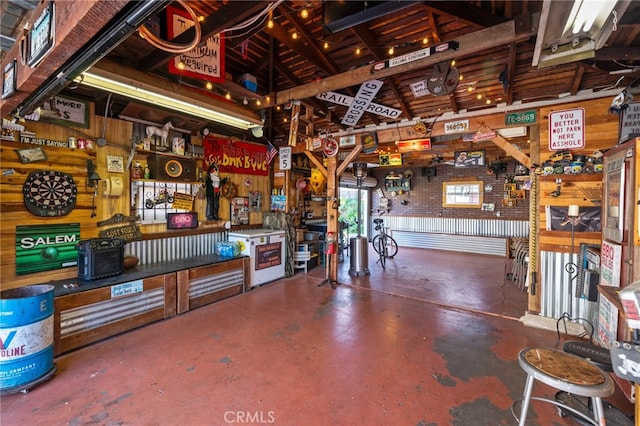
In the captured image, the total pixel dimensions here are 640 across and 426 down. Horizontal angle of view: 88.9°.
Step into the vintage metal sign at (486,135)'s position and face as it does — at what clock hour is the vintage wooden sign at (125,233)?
the vintage wooden sign at (125,233) is roughly at 2 o'clock from the vintage metal sign at (486,135).

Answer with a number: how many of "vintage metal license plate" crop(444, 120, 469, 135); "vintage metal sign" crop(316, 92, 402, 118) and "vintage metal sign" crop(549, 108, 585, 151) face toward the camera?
3

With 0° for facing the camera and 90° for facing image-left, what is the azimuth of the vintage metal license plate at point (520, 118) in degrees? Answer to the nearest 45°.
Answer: approximately 0°

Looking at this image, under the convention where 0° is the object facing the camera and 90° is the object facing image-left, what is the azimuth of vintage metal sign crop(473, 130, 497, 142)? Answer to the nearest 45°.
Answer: approximately 0°

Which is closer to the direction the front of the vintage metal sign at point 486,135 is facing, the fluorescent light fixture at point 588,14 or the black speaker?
the fluorescent light fixture

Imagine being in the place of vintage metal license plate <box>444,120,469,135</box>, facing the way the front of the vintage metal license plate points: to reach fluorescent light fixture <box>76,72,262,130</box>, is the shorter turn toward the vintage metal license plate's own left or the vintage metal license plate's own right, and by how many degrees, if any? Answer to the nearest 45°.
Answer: approximately 45° to the vintage metal license plate's own right

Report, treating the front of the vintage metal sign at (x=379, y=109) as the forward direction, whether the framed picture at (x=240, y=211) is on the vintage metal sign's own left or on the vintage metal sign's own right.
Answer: on the vintage metal sign's own right

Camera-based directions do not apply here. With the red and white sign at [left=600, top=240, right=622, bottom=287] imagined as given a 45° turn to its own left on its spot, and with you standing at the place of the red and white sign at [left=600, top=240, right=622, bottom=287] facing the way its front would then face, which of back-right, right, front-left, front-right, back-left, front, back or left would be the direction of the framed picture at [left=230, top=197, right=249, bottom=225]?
right

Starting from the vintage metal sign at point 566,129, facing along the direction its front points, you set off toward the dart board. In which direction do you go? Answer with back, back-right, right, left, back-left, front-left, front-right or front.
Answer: front-right

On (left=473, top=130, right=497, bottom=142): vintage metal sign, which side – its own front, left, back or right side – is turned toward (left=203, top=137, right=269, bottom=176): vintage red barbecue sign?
right
